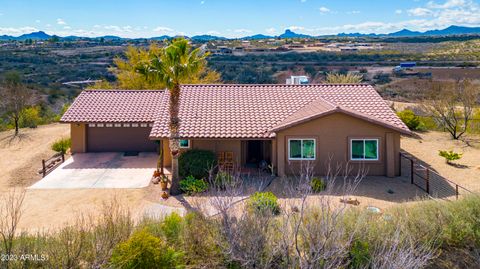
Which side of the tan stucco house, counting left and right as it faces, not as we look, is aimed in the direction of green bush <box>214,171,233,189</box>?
front

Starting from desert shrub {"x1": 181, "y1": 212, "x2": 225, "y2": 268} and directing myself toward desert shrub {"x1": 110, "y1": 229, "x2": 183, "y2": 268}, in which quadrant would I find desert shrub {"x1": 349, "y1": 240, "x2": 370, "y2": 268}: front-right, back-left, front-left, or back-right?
back-left

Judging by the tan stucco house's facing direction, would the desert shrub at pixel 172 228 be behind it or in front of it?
in front

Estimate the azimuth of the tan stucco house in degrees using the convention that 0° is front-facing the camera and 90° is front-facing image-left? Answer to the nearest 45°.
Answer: approximately 0°

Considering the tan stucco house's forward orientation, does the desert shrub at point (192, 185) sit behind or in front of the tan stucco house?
in front

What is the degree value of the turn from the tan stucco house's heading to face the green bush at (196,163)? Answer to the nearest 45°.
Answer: approximately 45° to its right

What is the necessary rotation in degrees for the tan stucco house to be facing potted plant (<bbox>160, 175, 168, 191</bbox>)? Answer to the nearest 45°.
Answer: approximately 45° to its right
